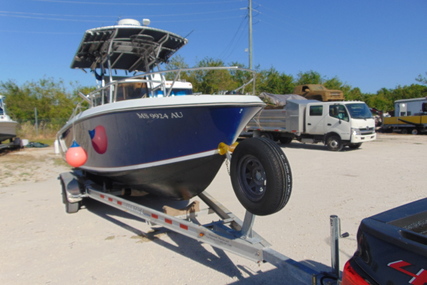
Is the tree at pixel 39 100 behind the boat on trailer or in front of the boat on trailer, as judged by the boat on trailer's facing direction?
behind

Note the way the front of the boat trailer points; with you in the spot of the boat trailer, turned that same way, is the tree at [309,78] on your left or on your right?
on your left

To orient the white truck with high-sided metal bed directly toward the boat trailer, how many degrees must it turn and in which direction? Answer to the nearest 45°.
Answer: approximately 45° to its right

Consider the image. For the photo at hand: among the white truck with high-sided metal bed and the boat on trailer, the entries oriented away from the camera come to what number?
0

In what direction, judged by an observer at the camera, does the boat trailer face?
facing the viewer and to the right of the viewer

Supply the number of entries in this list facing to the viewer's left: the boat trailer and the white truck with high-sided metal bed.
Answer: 0

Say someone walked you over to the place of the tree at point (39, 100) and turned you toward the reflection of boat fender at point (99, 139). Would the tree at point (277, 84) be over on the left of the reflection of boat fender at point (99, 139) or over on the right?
left

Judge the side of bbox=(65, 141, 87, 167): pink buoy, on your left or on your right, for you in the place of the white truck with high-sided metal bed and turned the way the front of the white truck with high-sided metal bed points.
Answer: on your right

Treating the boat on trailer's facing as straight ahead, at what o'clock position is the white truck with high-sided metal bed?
The white truck with high-sided metal bed is roughly at 9 o'clock from the boat on trailer.

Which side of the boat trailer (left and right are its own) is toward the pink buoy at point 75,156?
back

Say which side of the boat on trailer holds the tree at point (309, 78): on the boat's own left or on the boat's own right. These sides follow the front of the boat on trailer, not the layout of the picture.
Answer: on the boat's own left

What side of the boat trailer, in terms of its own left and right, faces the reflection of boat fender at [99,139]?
back
